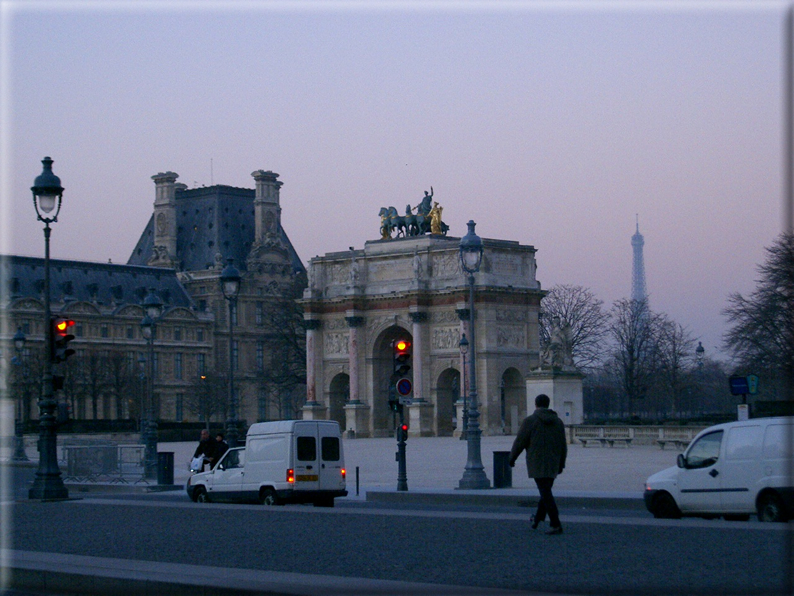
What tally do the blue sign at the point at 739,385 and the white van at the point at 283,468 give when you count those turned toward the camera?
1

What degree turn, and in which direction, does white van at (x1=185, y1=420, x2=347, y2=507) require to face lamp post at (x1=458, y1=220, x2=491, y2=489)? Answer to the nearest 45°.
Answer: approximately 90° to its right

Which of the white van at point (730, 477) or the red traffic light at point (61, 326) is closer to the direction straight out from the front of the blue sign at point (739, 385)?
the white van

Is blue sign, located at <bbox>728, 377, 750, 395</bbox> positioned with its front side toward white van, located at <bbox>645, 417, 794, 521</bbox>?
yes

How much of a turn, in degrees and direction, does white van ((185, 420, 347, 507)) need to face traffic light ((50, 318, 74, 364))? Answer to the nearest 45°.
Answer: approximately 45° to its left

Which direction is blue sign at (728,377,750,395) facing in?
toward the camera

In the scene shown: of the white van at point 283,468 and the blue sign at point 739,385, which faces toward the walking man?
the blue sign

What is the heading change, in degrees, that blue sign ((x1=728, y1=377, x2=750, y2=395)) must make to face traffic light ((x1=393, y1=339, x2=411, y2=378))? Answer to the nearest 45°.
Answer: approximately 90° to its right

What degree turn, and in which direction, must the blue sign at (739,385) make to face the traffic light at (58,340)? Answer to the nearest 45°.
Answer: approximately 45° to its right

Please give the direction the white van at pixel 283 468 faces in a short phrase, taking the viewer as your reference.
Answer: facing away from the viewer and to the left of the viewer

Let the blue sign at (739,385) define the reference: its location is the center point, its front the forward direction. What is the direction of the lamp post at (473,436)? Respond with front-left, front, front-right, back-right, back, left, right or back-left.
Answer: right

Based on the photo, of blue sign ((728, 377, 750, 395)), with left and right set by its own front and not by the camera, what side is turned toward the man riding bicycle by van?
right

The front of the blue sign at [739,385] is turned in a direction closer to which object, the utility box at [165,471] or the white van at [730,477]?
the white van

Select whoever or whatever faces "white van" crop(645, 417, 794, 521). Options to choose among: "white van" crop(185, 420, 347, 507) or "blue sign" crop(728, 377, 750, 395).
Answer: the blue sign

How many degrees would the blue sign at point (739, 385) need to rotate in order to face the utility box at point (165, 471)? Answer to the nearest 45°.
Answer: approximately 90° to its right

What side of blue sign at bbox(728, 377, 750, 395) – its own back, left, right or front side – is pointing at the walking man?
front
